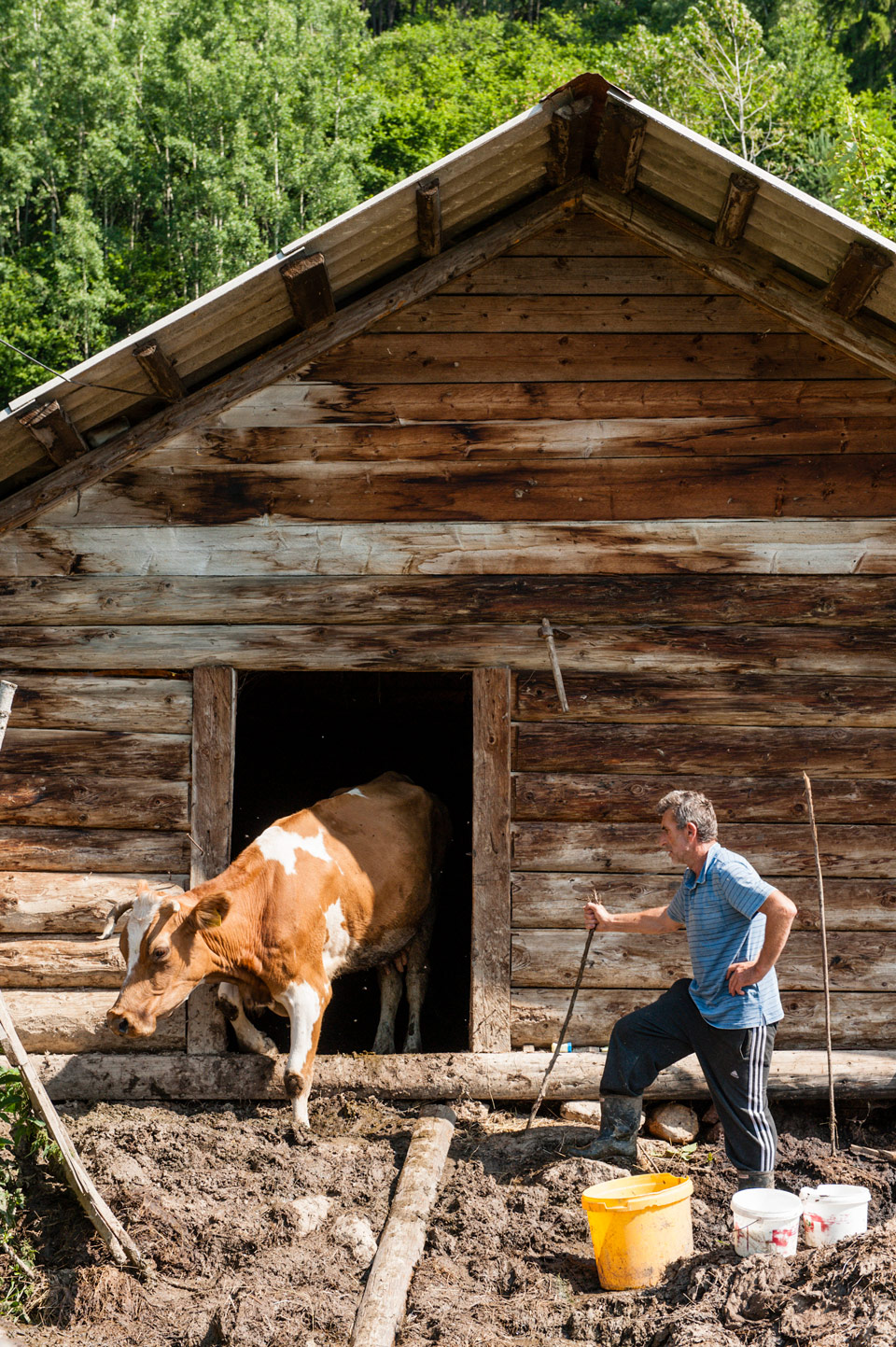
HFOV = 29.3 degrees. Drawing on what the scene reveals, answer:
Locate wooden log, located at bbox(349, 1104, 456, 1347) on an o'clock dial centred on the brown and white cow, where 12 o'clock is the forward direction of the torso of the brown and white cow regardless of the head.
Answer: The wooden log is roughly at 10 o'clock from the brown and white cow.

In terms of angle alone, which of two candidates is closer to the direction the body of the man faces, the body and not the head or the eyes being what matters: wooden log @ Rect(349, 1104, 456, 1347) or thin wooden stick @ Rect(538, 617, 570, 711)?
the wooden log

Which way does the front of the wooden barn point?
toward the camera

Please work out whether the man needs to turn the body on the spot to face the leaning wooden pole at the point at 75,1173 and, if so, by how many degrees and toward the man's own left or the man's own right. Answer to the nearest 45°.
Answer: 0° — they already face it

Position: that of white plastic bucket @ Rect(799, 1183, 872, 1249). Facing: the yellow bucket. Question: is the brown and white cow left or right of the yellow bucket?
right

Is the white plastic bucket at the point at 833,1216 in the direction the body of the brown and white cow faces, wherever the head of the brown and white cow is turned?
no

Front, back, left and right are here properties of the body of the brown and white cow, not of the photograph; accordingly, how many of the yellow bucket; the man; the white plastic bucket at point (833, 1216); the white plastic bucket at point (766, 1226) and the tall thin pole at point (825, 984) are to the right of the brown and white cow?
0

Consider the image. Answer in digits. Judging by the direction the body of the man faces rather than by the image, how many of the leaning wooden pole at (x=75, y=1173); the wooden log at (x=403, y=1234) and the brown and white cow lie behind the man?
0

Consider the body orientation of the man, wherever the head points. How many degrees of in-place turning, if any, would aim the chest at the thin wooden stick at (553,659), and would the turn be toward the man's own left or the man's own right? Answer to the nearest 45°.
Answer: approximately 45° to the man's own right

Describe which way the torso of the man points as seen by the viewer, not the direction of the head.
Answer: to the viewer's left

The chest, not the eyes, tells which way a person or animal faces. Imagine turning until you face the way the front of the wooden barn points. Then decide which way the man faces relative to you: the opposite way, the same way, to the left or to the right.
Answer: to the right

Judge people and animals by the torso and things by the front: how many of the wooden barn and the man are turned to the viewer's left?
1

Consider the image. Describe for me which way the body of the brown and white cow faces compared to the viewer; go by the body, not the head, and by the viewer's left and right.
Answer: facing the viewer and to the left of the viewer

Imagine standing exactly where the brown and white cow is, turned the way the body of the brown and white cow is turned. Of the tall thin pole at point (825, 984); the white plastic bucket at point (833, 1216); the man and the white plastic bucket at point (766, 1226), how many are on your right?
0

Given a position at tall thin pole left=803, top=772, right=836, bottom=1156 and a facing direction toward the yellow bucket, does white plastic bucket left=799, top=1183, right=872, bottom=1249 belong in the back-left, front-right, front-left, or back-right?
front-left

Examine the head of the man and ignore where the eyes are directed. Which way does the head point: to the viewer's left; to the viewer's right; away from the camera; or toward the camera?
to the viewer's left
